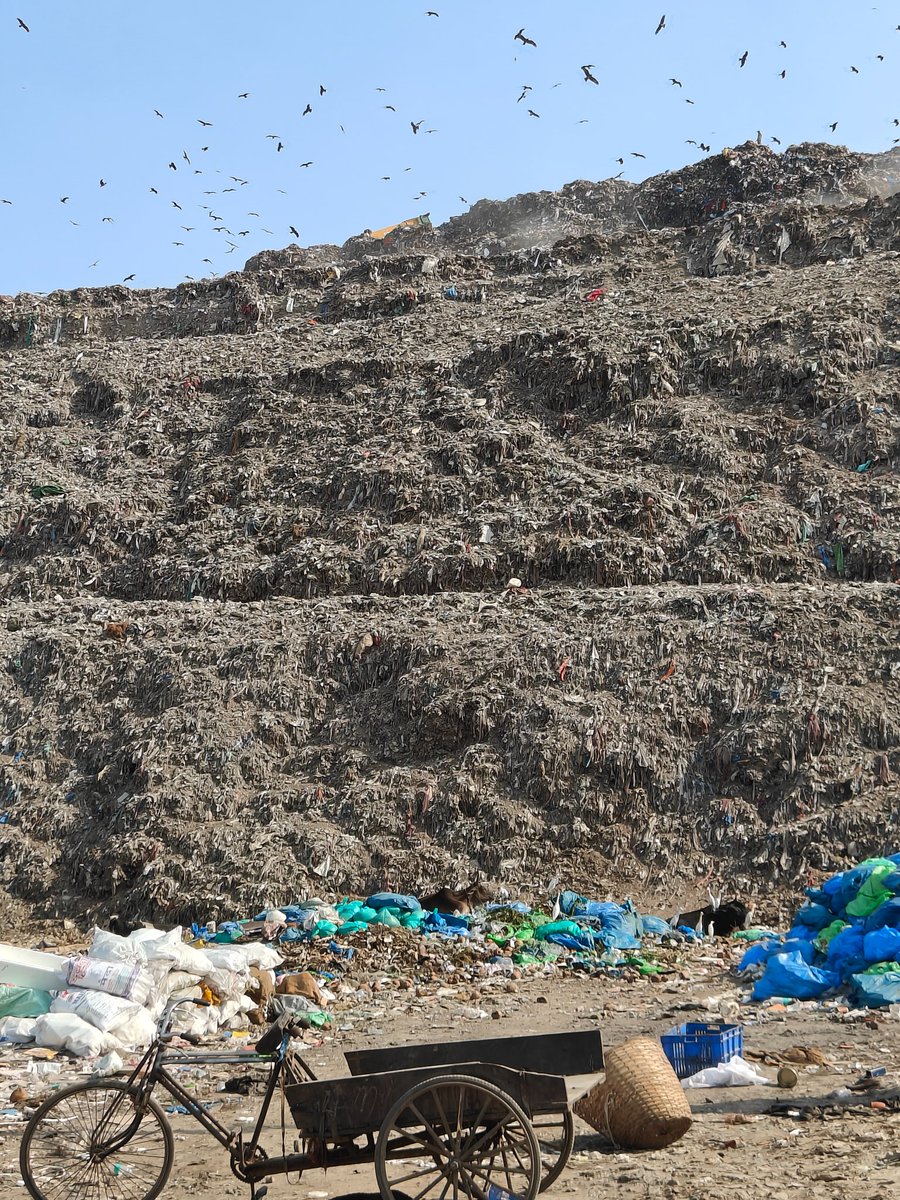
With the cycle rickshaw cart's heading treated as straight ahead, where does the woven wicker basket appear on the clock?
The woven wicker basket is roughly at 5 o'clock from the cycle rickshaw cart.

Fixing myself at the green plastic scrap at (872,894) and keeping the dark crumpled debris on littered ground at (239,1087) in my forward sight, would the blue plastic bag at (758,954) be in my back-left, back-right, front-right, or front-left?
front-right

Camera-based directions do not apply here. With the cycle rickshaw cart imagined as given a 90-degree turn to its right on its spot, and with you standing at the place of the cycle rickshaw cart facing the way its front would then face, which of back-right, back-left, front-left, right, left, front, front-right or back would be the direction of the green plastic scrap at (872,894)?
front-right

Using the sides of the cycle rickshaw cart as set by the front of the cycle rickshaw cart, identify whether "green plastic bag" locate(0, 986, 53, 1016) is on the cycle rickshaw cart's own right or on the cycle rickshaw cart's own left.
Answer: on the cycle rickshaw cart's own right

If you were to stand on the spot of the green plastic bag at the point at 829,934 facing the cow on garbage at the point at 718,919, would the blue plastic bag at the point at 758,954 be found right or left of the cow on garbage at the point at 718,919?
left

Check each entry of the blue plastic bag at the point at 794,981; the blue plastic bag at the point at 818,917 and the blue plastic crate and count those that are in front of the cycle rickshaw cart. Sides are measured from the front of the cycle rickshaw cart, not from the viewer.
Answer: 0

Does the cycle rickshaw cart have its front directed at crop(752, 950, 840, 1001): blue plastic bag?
no

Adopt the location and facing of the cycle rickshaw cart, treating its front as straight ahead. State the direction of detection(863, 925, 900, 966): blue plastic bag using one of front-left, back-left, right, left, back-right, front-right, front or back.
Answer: back-right

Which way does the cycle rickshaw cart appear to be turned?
to the viewer's left

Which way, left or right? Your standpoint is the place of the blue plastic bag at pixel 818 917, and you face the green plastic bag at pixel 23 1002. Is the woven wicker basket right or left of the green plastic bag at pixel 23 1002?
left
